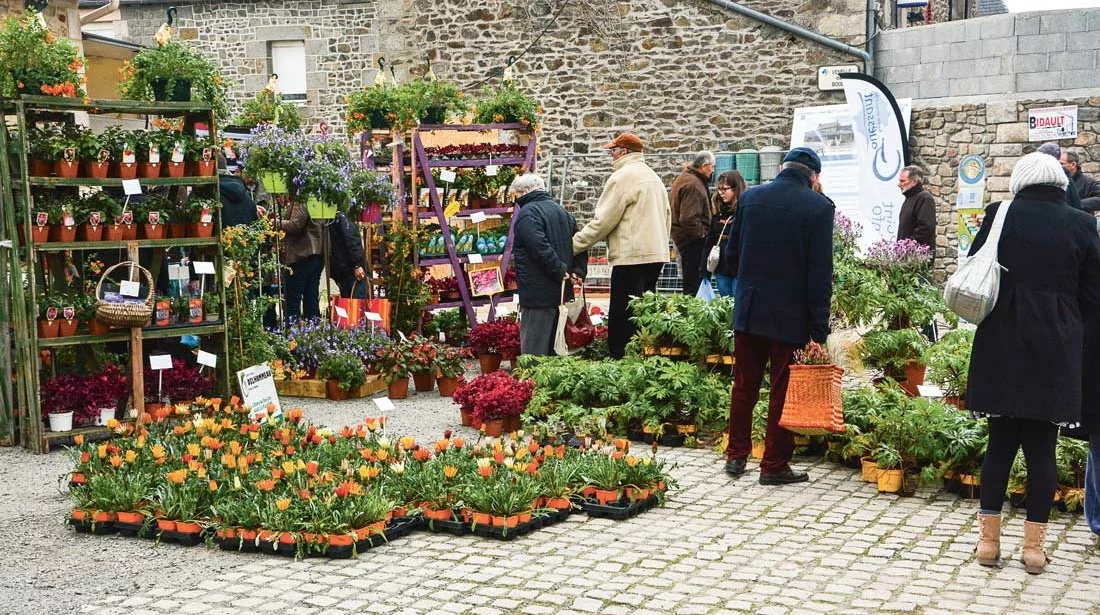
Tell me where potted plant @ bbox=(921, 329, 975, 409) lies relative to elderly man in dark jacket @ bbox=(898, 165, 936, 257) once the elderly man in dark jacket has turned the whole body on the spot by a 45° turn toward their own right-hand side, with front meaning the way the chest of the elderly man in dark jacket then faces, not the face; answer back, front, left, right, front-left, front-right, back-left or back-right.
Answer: back-left

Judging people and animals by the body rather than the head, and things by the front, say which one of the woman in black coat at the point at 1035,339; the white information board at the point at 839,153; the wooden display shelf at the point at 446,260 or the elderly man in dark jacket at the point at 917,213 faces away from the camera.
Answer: the woman in black coat

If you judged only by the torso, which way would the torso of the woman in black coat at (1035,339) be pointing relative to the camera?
away from the camera

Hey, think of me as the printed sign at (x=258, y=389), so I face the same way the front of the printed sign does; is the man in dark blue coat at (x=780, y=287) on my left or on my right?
on my left

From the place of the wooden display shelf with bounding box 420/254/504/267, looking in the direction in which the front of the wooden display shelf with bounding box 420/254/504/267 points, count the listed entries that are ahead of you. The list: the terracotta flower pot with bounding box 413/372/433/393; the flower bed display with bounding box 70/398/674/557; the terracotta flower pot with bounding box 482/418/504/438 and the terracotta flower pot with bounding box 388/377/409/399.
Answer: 4

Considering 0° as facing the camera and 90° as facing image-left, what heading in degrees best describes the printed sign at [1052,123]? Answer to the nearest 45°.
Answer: approximately 0°

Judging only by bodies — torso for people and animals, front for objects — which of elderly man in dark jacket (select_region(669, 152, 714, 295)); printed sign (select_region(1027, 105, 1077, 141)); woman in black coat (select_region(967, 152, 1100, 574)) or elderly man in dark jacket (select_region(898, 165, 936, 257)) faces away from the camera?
the woman in black coat

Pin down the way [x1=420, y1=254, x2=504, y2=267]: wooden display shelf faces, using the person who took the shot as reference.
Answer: facing the viewer

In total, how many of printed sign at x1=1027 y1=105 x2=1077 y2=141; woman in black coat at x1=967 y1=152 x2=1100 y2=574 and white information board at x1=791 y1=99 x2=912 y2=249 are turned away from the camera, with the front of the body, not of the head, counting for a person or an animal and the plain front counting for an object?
1

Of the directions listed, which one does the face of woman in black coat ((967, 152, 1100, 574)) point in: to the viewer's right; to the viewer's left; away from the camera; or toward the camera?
away from the camera

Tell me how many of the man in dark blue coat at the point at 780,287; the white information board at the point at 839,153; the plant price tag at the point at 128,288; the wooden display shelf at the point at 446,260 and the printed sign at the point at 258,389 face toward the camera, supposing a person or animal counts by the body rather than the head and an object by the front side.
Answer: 4

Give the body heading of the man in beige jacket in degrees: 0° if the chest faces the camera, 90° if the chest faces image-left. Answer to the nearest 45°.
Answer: approximately 135°

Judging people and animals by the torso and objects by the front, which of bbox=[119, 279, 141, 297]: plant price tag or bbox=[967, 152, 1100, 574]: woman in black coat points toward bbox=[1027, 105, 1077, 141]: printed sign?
the woman in black coat

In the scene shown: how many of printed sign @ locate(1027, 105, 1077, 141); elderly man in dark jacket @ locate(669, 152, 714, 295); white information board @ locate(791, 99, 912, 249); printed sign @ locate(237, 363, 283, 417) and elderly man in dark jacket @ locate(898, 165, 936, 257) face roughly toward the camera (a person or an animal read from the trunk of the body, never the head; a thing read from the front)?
3

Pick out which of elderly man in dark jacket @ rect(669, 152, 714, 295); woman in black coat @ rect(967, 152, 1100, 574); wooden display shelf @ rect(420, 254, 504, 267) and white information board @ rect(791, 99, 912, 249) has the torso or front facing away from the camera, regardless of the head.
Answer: the woman in black coat
